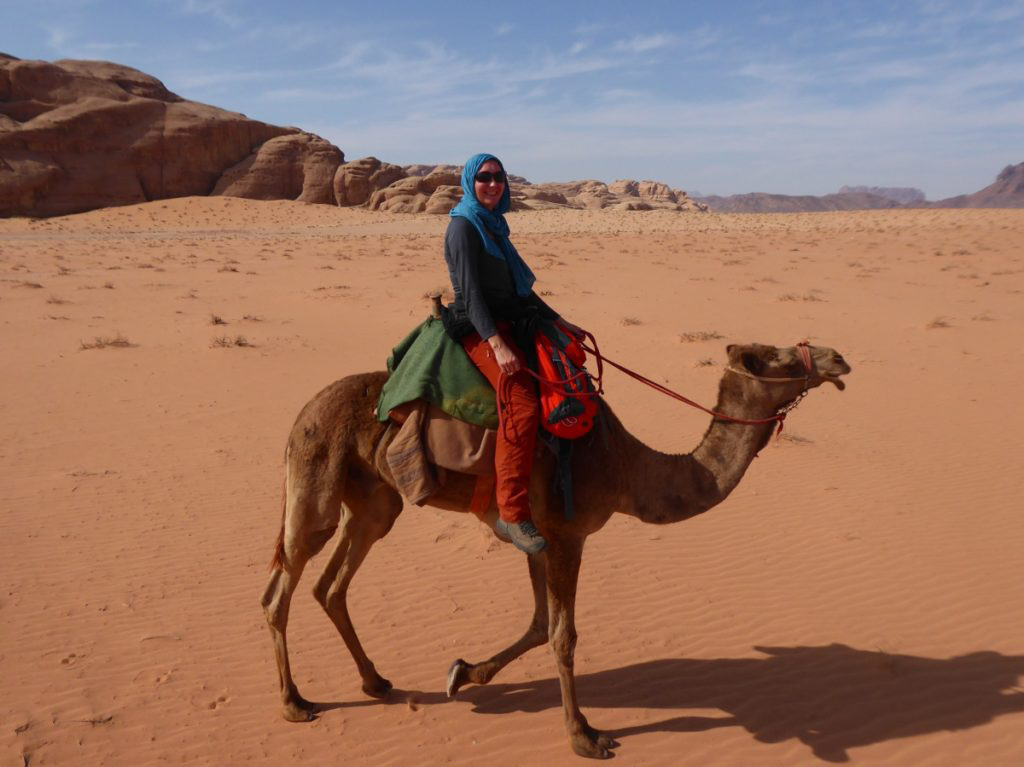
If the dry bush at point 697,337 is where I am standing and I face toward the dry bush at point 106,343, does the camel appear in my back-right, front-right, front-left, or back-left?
front-left

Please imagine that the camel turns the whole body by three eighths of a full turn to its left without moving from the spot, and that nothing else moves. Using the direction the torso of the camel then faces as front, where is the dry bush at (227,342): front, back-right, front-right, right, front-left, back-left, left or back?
front

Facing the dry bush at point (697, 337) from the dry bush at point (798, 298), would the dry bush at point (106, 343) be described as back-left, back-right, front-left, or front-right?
front-right

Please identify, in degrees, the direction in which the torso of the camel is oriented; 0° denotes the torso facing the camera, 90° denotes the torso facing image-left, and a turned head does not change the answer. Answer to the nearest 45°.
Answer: approximately 270°

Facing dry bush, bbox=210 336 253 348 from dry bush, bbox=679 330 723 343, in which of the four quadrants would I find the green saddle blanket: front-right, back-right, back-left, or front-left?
front-left

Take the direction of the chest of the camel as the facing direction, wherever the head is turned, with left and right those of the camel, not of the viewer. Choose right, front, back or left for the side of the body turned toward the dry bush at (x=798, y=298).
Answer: left

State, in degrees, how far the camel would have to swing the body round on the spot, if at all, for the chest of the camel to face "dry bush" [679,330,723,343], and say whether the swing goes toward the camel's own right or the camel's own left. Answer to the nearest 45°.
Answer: approximately 90° to the camel's own left

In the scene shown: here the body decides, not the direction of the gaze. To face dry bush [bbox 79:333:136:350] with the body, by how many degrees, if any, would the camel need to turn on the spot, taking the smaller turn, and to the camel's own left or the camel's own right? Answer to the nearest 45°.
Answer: approximately 135° to the camel's own left

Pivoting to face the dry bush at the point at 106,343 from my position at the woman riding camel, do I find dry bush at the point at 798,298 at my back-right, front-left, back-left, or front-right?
front-right
